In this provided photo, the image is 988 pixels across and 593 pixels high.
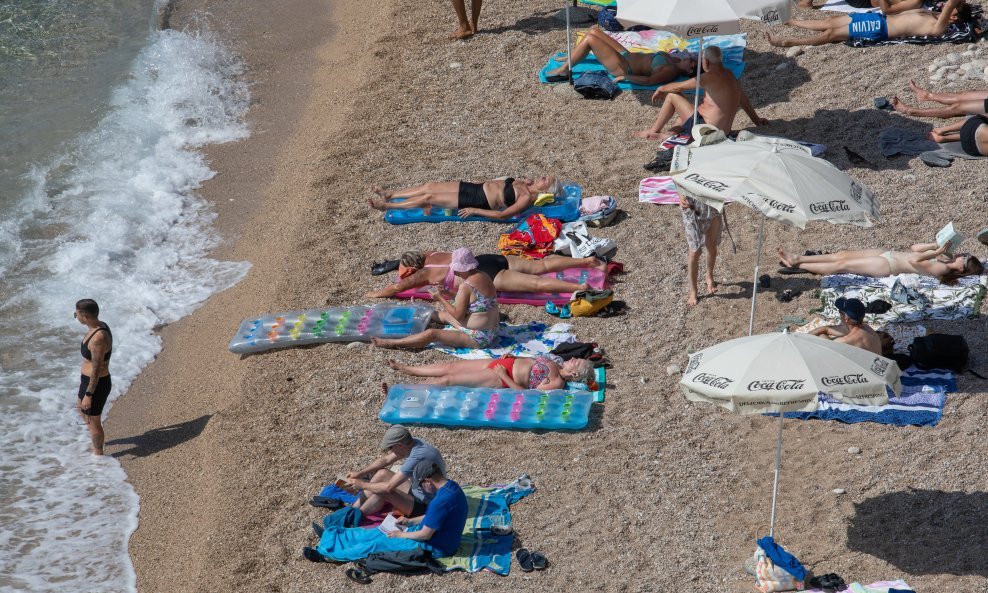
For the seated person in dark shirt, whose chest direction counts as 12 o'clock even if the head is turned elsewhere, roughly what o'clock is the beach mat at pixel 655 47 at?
The beach mat is roughly at 4 o'clock from the seated person in dark shirt.

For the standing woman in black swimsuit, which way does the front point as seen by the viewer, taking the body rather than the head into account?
to the viewer's left

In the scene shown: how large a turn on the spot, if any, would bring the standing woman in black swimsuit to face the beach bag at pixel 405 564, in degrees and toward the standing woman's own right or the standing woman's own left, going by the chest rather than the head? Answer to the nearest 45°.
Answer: approximately 135° to the standing woman's own left

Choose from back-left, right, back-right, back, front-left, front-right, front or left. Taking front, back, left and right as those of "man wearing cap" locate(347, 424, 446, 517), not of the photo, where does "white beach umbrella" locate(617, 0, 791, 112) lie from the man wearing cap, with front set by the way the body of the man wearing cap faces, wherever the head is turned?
back-right

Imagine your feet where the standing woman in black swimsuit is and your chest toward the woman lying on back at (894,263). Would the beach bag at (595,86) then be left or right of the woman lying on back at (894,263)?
left

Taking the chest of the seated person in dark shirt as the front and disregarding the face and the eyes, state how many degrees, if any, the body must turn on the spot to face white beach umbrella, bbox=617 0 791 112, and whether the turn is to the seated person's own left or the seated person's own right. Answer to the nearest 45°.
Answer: approximately 135° to the seated person's own right

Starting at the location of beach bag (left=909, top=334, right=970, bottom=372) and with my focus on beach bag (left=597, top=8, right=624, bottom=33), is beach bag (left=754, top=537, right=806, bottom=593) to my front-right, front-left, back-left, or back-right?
back-left

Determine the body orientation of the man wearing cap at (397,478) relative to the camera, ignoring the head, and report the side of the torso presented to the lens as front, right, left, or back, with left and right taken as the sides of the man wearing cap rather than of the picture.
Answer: left

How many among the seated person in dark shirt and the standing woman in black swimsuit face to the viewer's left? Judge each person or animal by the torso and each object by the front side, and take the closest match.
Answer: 2

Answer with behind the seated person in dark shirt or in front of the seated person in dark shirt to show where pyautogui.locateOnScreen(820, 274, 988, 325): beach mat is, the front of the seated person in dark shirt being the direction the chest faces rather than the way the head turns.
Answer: behind

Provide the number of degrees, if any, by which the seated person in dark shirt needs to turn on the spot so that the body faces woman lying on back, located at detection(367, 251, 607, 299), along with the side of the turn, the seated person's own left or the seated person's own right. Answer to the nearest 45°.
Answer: approximately 90° to the seated person's own right

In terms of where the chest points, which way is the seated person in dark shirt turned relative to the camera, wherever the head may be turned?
to the viewer's left

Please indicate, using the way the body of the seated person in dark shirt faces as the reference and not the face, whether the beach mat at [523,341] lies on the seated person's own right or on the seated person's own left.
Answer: on the seated person's own right
